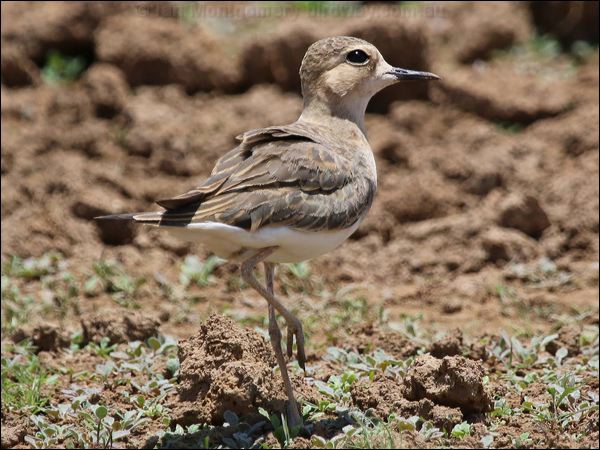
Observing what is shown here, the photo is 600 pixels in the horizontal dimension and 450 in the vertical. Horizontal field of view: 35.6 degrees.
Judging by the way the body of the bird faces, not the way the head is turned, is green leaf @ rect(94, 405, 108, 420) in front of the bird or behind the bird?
behind

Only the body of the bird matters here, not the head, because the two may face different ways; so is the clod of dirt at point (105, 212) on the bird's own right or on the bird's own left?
on the bird's own left

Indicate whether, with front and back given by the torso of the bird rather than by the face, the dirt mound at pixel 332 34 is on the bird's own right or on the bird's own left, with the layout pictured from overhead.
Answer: on the bird's own left

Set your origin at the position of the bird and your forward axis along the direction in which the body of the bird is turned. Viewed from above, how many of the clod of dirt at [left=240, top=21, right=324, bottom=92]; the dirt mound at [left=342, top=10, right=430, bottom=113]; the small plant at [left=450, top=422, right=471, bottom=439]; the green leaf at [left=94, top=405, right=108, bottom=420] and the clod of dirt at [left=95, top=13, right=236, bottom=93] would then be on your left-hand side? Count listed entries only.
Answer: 3

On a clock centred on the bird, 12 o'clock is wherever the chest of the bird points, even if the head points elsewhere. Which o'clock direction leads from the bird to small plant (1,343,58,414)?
The small plant is roughly at 6 o'clock from the bird.

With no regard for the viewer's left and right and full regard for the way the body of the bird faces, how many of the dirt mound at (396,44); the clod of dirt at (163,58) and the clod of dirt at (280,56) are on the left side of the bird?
3

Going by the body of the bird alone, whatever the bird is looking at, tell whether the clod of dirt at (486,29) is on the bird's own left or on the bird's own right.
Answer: on the bird's own left

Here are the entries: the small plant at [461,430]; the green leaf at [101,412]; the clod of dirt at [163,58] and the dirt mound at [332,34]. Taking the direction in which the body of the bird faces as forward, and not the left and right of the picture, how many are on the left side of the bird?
2

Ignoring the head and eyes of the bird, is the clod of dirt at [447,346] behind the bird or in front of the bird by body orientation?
in front

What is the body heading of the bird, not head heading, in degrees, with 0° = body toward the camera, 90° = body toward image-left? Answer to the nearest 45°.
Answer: approximately 270°

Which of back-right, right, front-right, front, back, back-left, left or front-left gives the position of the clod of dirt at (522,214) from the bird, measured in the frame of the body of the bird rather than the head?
front-left

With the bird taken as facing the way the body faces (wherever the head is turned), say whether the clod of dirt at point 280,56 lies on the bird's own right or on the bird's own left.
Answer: on the bird's own left
